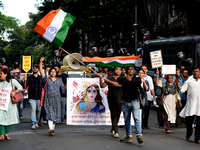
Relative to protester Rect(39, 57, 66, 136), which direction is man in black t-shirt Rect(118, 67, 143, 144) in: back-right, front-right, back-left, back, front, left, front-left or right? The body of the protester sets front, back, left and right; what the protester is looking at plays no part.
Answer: front-left

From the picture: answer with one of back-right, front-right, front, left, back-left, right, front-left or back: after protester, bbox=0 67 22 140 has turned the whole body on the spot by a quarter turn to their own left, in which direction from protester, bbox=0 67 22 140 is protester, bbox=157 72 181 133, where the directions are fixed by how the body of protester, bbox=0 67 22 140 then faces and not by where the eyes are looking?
front-left

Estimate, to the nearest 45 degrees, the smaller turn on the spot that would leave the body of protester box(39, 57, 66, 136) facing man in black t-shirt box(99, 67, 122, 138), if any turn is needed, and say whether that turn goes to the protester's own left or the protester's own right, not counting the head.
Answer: approximately 90° to the protester's own left

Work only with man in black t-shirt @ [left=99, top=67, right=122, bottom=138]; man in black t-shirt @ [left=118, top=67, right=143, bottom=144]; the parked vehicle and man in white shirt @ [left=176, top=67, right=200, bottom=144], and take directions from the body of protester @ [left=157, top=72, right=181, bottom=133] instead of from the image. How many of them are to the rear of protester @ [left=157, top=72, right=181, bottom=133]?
1

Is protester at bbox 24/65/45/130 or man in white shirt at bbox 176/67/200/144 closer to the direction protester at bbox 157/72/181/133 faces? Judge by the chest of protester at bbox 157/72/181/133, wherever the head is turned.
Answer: the man in white shirt

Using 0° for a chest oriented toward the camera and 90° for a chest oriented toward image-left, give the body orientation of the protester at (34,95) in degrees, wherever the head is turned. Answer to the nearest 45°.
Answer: approximately 0°

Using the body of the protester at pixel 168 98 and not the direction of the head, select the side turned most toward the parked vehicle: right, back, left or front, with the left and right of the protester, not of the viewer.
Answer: back

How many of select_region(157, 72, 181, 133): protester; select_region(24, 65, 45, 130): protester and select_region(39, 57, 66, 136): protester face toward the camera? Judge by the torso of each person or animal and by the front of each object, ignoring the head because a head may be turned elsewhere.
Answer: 3

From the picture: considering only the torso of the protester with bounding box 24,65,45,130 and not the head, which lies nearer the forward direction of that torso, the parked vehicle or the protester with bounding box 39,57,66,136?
the protester

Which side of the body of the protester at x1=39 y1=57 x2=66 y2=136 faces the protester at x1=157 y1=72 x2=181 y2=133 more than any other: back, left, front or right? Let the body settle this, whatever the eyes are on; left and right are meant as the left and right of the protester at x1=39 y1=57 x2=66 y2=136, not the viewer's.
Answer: left

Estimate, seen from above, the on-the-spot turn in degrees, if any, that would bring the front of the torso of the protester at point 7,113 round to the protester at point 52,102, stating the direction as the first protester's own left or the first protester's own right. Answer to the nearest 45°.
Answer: approximately 135° to the first protester's own left

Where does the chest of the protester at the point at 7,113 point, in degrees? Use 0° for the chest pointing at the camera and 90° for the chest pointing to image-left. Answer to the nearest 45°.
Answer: approximately 45°
